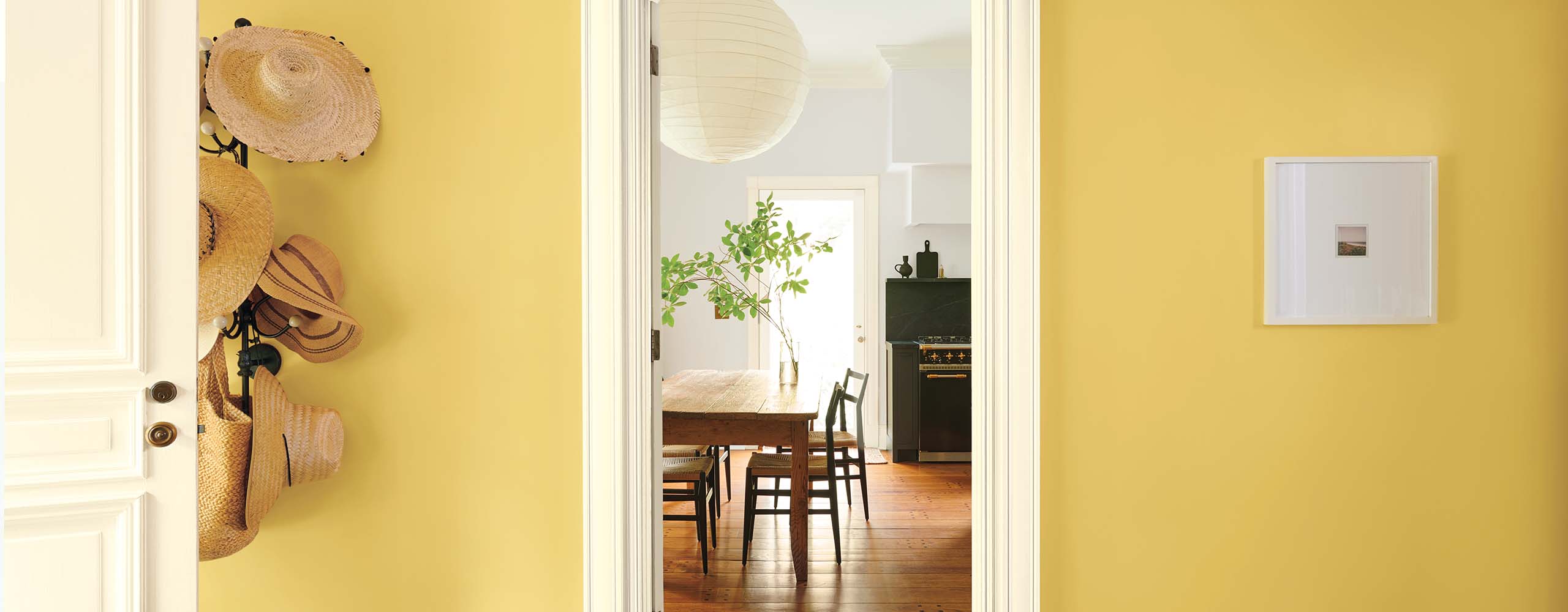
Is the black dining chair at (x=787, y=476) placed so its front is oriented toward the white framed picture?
no

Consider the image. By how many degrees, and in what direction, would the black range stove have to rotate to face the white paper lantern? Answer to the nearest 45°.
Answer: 0° — it already faces it

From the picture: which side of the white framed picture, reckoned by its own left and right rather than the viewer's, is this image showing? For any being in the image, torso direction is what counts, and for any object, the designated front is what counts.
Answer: front

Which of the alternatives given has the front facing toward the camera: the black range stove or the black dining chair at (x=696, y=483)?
the black range stove

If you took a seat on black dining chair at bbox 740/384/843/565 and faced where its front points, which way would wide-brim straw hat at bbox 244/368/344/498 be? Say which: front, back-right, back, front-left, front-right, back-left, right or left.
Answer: front-left

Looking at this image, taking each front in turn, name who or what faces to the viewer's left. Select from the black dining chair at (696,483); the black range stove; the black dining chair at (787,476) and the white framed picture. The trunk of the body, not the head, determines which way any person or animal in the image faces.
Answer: the black dining chair at (787,476)

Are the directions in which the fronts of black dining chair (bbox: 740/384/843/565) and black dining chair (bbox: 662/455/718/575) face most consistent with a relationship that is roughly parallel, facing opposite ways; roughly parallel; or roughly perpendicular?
roughly parallel, facing opposite ways

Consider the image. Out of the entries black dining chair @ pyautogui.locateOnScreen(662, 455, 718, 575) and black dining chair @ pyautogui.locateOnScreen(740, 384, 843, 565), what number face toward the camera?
0

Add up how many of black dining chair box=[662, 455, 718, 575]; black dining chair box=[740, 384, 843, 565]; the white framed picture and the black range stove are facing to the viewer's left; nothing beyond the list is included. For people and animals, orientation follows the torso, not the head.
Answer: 1

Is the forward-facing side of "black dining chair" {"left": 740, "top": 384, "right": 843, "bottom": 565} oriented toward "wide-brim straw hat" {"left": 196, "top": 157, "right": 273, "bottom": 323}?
no

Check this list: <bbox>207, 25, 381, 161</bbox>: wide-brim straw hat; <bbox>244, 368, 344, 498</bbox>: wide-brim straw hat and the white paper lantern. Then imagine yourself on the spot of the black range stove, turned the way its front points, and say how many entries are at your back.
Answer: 0

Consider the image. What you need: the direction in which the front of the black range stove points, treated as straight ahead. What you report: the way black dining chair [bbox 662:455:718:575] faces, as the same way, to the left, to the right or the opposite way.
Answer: to the left

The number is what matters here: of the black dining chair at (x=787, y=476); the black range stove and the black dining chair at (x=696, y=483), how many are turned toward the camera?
1

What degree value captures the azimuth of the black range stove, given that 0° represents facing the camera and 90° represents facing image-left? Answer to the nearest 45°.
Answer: approximately 0°

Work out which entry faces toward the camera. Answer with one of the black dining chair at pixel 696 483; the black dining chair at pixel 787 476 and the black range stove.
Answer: the black range stove

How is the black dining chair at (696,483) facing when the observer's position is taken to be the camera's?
facing to the right of the viewer

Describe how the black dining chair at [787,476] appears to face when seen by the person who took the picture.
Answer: facing to the left of the viewer

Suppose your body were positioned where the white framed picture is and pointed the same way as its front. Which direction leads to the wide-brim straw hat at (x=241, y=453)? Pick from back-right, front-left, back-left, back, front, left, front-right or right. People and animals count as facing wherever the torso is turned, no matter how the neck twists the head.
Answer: front-right

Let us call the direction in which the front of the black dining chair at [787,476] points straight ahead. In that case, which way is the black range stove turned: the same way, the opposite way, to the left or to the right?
to the left

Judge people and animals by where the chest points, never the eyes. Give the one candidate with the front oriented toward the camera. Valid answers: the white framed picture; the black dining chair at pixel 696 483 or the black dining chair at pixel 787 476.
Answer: the white framed picture
